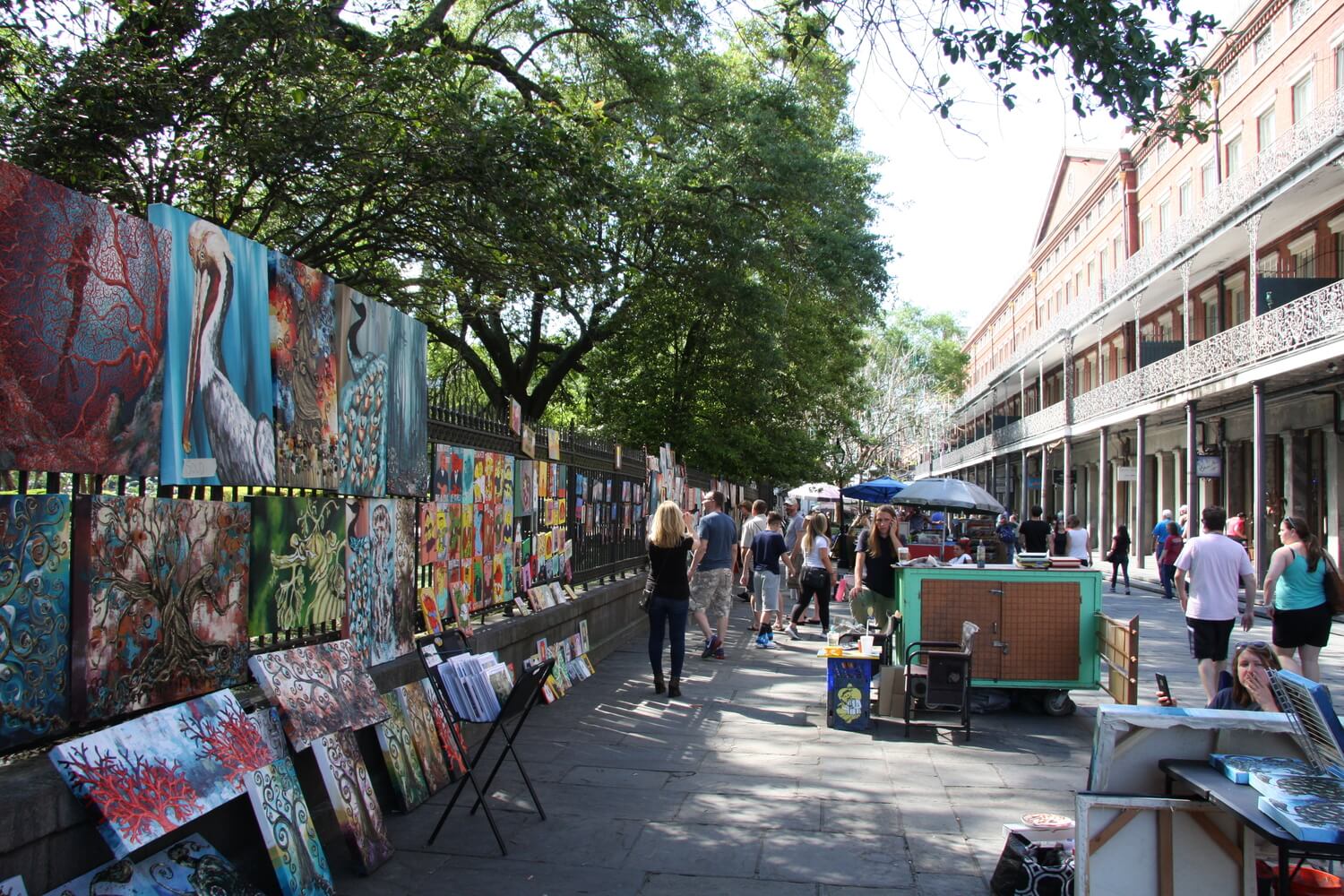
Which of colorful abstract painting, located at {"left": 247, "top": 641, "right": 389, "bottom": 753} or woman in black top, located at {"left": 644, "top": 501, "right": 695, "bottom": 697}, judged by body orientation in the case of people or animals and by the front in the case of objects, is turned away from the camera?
the woman in black top

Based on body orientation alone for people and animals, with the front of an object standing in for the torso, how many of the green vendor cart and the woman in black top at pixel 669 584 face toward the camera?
1

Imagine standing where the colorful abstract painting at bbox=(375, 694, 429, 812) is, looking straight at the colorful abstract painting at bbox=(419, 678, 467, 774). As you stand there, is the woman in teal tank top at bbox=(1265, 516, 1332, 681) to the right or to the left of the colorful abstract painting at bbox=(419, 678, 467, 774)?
right

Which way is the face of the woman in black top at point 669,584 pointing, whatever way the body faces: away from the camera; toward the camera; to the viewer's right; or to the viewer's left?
away from the camera

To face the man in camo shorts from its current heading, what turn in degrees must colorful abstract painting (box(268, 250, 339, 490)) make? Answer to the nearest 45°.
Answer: approximately 90° to its left

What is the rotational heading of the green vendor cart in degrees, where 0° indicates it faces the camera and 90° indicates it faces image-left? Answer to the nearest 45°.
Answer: approximately 0°

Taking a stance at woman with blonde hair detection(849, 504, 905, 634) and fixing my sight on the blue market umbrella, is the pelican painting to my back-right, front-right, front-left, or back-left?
back-left

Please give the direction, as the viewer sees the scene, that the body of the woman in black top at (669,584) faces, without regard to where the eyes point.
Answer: away from the camera

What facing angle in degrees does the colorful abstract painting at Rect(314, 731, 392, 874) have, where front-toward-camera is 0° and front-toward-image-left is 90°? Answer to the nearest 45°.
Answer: approximately 315°

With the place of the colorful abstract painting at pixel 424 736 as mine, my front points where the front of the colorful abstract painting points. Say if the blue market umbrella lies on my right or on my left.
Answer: on my left

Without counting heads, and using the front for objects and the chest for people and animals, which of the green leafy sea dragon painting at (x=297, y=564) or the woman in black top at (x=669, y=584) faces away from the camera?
the woman in black top

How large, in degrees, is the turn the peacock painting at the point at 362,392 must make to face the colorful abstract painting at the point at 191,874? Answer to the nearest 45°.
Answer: approximately 45° to its right

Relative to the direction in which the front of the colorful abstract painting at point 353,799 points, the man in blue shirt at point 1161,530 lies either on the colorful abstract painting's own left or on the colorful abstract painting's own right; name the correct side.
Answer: on the colorful abstract painting's own left
